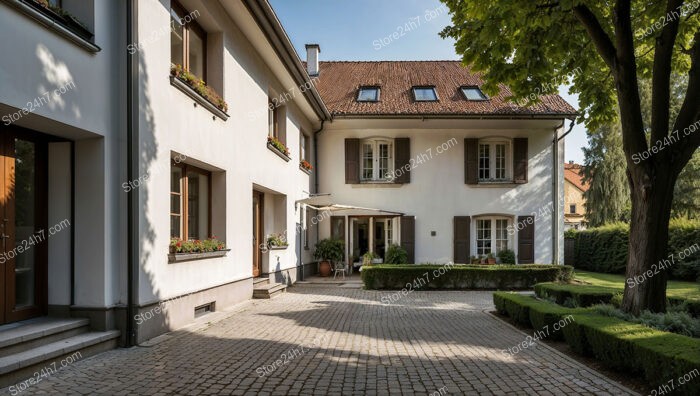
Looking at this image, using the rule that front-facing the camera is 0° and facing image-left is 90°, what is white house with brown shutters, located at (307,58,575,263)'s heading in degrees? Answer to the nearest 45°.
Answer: approximately 0°

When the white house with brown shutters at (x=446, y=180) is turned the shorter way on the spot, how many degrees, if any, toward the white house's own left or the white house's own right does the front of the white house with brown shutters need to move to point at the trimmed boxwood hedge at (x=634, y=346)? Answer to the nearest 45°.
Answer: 0° — it already faces it

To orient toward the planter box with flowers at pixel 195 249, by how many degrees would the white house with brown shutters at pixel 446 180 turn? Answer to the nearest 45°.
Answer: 0° — it already faces it

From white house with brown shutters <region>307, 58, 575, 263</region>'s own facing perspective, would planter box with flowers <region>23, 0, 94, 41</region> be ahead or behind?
ahead

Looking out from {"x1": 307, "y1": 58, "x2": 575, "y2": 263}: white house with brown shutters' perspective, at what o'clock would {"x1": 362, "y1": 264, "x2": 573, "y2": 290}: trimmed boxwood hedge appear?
The trimmed boxwood hedge is roughly at 12 o'clock from the white house with brown shutters.

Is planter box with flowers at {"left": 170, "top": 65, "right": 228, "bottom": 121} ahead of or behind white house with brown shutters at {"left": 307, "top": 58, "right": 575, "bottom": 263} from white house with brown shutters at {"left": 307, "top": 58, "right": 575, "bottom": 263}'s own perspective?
ahead

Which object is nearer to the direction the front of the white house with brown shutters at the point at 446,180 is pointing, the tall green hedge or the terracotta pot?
the terracotta pot

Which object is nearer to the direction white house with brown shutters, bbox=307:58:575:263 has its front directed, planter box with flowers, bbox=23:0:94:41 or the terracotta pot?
the planter box with flowers
